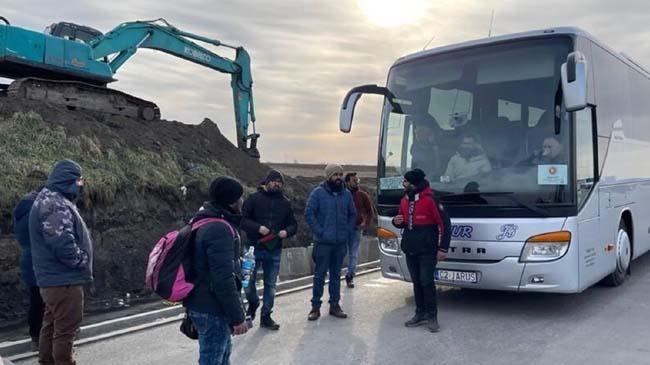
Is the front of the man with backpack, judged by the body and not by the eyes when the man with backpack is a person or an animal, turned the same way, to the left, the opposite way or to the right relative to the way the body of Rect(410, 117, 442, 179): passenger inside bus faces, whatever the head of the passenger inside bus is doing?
to the left

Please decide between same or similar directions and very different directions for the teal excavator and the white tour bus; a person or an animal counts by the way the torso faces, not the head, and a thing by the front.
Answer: very different directions

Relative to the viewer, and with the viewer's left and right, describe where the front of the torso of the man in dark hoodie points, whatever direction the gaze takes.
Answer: facing to the right of the viewer

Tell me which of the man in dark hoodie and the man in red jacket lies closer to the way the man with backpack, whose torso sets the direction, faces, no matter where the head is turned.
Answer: the man in red jacket

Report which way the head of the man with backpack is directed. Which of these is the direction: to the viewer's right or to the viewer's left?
to the viewer's right

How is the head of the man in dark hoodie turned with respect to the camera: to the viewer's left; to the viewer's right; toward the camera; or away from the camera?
to the viewer's right

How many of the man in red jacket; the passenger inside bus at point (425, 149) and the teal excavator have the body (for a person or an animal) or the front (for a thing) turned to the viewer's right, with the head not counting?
1

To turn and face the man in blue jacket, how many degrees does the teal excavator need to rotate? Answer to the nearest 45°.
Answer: approximately 90° to its right

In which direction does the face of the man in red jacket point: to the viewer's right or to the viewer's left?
to the viewer's left

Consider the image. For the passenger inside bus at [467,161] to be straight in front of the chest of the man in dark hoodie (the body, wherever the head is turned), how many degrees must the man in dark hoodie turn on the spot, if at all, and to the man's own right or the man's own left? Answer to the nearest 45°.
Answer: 0° — they already face them

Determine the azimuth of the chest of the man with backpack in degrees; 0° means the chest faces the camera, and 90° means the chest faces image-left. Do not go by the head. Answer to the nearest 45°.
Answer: approximately 270°

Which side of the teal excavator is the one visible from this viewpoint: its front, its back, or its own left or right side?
right
